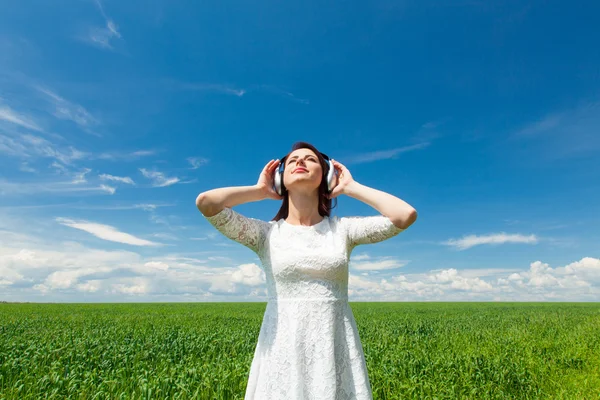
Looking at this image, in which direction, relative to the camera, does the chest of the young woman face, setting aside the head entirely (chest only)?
toward the camera

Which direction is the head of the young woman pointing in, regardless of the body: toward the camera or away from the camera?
toward the camera
